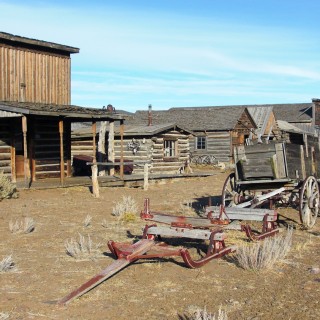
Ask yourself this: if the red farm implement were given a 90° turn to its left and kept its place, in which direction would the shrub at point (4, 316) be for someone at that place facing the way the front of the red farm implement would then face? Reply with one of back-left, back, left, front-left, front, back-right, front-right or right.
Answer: right

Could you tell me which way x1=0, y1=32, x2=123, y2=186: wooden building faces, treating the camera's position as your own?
facing the viewer and to the right of the viewer

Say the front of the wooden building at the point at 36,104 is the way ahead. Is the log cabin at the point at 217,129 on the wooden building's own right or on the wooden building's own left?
on the wooden building's own left

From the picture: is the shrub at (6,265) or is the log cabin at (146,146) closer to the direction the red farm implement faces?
the shrub

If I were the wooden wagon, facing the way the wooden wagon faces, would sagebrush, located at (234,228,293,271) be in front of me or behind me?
in front

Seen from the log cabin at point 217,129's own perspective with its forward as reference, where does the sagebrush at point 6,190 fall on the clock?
The sagebrush is roughly at 2 o'clock from the log cabin.

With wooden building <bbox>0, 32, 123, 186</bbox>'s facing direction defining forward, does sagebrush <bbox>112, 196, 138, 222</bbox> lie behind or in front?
in front

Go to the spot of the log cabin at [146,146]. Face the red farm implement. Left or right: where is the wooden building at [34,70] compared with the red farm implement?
right

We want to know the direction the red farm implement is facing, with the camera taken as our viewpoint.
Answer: facing the viewer and to the left of the viewer

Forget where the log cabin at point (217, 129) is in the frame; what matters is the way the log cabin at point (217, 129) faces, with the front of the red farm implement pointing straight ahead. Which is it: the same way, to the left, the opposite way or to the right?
to the left

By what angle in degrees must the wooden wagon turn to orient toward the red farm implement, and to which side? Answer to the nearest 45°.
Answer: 0° — it already faces it

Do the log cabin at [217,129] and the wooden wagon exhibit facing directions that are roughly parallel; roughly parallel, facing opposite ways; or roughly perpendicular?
roughly perpendicular

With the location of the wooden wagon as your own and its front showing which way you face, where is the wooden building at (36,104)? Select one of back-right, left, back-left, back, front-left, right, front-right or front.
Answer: right

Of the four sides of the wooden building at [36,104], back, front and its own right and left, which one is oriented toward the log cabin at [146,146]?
left

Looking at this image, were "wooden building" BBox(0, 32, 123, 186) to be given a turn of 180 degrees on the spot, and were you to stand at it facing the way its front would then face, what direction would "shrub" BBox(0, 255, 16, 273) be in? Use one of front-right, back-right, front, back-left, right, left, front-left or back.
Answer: back-left

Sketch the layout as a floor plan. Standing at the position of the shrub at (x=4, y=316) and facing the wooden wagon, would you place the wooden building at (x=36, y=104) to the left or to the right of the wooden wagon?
left

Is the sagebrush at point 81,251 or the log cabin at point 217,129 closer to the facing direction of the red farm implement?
the sagebrush

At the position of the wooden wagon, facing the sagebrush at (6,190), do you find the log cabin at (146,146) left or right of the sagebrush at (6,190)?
right

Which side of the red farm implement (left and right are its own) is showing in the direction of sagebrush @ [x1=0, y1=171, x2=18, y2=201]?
right
